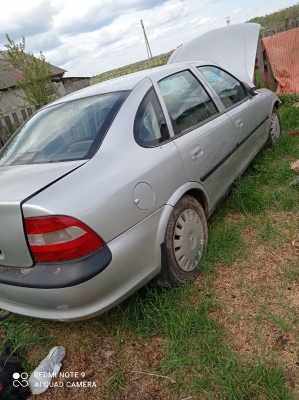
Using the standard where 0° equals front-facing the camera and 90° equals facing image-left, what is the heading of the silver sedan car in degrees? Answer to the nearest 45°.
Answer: approximately 225°

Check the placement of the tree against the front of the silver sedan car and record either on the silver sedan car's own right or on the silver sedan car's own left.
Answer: on the silver sedan car's own left
